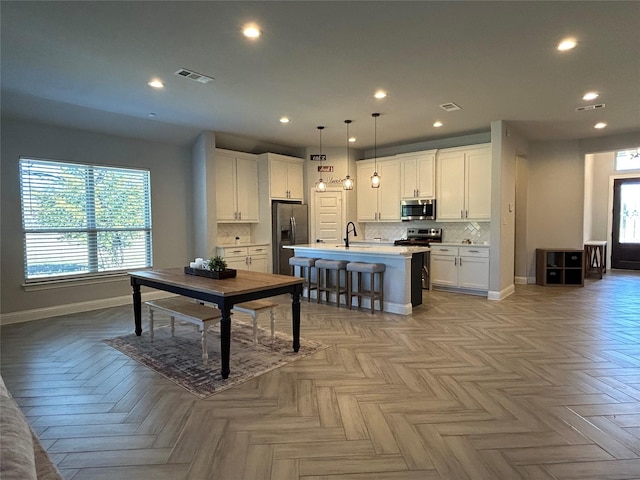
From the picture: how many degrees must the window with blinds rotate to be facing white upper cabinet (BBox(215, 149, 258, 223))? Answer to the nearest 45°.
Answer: approximately 45° to its left

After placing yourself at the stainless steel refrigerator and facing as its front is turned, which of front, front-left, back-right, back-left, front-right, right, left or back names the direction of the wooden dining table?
front-right

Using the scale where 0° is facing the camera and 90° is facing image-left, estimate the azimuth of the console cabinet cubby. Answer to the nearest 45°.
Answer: approximately 0°

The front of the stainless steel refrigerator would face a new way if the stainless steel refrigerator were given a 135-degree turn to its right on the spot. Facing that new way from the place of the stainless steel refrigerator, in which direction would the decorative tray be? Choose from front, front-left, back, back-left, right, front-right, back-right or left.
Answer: left

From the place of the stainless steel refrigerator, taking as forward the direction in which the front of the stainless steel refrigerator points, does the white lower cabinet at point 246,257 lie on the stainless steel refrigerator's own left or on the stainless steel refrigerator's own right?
on the stainless steel refrigerator's own right

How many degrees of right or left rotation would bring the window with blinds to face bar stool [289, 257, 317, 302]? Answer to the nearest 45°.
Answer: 0° — it already faces it

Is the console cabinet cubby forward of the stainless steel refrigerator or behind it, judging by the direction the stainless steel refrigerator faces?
forward

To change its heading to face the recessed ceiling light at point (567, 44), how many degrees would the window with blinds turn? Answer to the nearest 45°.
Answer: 0° — it already faces it

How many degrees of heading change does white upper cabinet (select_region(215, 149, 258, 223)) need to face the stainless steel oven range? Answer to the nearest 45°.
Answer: approximately 45° to its left

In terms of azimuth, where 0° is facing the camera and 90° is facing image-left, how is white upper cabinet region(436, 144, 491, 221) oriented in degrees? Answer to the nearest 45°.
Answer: approximately 45°

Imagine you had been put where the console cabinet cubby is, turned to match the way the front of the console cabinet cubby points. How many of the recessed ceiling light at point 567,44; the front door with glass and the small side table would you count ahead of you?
1

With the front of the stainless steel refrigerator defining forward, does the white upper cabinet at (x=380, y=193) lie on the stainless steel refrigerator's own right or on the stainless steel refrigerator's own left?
on the stainless steel refrigerator's own left
